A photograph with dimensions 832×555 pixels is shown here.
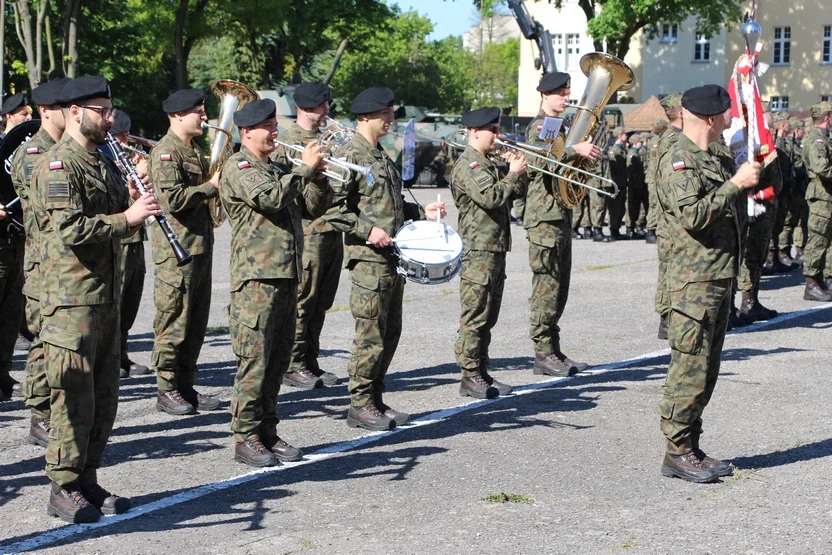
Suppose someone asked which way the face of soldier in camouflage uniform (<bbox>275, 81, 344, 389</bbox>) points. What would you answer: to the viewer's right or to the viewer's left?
to the viewer's right

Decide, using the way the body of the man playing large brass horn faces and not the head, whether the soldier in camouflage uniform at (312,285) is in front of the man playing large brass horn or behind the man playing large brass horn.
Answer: behind

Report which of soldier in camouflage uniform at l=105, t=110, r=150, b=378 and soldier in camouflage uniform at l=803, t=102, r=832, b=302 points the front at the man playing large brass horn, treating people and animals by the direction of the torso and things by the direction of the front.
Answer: soldier in camouflage uniform at l=105, t=110, r=150, b=378

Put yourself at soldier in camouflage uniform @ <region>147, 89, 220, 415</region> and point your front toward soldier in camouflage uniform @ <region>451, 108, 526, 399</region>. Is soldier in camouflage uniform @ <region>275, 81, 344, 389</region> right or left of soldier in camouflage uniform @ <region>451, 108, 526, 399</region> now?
left

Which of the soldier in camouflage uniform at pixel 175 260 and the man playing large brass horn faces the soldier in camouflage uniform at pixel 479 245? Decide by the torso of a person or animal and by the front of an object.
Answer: the soldier in camouflage uniform at pixel 175 260

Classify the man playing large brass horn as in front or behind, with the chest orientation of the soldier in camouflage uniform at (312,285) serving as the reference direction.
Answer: in front

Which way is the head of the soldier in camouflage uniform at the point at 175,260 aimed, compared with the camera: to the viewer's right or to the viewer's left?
to the viewer's right

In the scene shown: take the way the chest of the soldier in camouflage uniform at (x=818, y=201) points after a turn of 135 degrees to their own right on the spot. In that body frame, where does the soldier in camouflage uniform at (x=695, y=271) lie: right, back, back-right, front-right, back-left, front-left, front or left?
front-left

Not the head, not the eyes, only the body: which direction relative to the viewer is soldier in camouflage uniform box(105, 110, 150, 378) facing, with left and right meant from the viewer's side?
facing to the right of the viewer

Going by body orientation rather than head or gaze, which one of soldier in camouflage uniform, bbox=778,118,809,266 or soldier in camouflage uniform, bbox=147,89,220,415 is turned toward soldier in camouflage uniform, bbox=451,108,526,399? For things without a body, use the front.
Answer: soldier in camouflage uniform, bbox=147,89,220,415

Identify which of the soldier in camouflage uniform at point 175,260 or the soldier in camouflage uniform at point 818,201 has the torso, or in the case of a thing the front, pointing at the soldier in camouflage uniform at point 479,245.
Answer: the soldier in camouflage uniform at point 175,260

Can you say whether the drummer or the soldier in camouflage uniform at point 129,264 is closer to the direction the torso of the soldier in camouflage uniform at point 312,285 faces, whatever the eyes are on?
the drummer

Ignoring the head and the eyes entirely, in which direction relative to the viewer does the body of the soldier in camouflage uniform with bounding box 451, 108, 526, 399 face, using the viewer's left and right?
facing to the right of the viewer
